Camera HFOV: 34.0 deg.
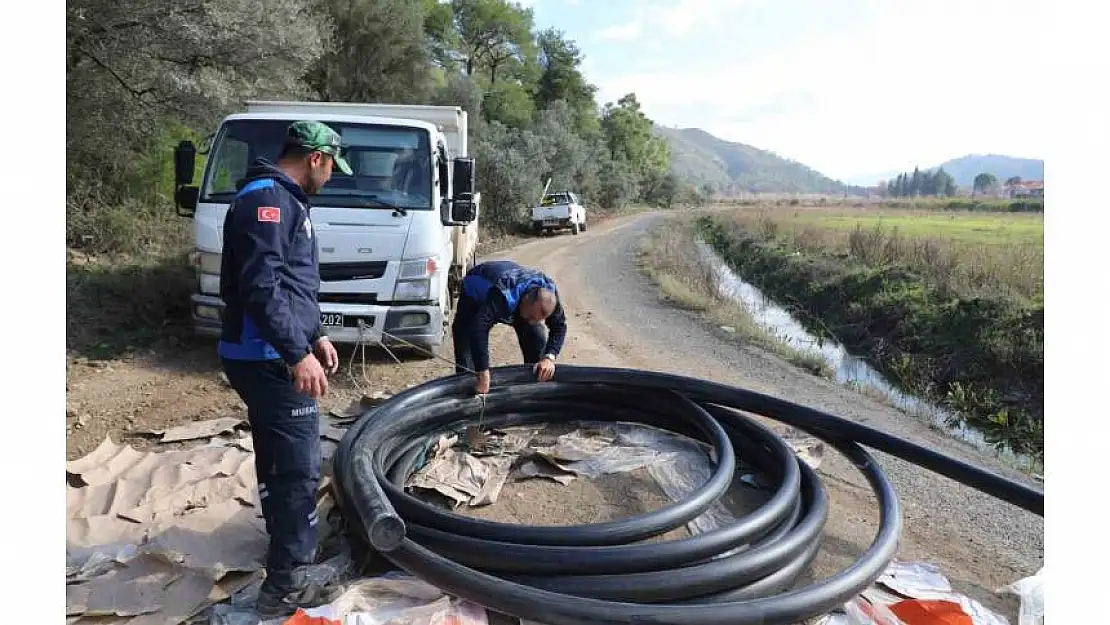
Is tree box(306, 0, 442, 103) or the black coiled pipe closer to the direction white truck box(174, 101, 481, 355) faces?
the black coiled pipe

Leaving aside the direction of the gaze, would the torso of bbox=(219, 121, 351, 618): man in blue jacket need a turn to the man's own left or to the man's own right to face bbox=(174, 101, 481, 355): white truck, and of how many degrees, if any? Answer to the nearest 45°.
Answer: approximately 90° to the man's own left

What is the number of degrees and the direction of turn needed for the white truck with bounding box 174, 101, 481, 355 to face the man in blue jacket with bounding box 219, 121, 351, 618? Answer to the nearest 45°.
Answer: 0° — it already faces them

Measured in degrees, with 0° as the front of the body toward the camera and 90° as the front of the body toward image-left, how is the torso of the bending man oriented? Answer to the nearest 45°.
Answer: approximately 315°

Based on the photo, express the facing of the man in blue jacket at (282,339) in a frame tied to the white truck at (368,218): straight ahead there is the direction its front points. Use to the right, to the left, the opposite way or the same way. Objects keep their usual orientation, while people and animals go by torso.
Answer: to the left

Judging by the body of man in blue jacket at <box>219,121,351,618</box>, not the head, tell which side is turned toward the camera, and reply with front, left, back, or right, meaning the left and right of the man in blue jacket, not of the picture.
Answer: right

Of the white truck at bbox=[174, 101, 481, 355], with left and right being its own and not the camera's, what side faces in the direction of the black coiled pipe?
front

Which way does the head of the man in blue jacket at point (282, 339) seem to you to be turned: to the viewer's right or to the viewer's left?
to the viewer's right

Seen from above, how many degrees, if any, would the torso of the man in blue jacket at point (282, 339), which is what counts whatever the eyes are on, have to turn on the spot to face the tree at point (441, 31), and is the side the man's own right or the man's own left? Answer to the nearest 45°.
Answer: approximately 90° to the man's own left

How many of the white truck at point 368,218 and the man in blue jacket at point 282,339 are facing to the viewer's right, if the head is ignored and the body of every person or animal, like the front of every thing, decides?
1

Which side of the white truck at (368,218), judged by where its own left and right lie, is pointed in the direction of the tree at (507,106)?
back

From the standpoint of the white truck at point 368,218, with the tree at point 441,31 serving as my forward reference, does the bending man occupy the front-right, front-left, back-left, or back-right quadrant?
back-right
